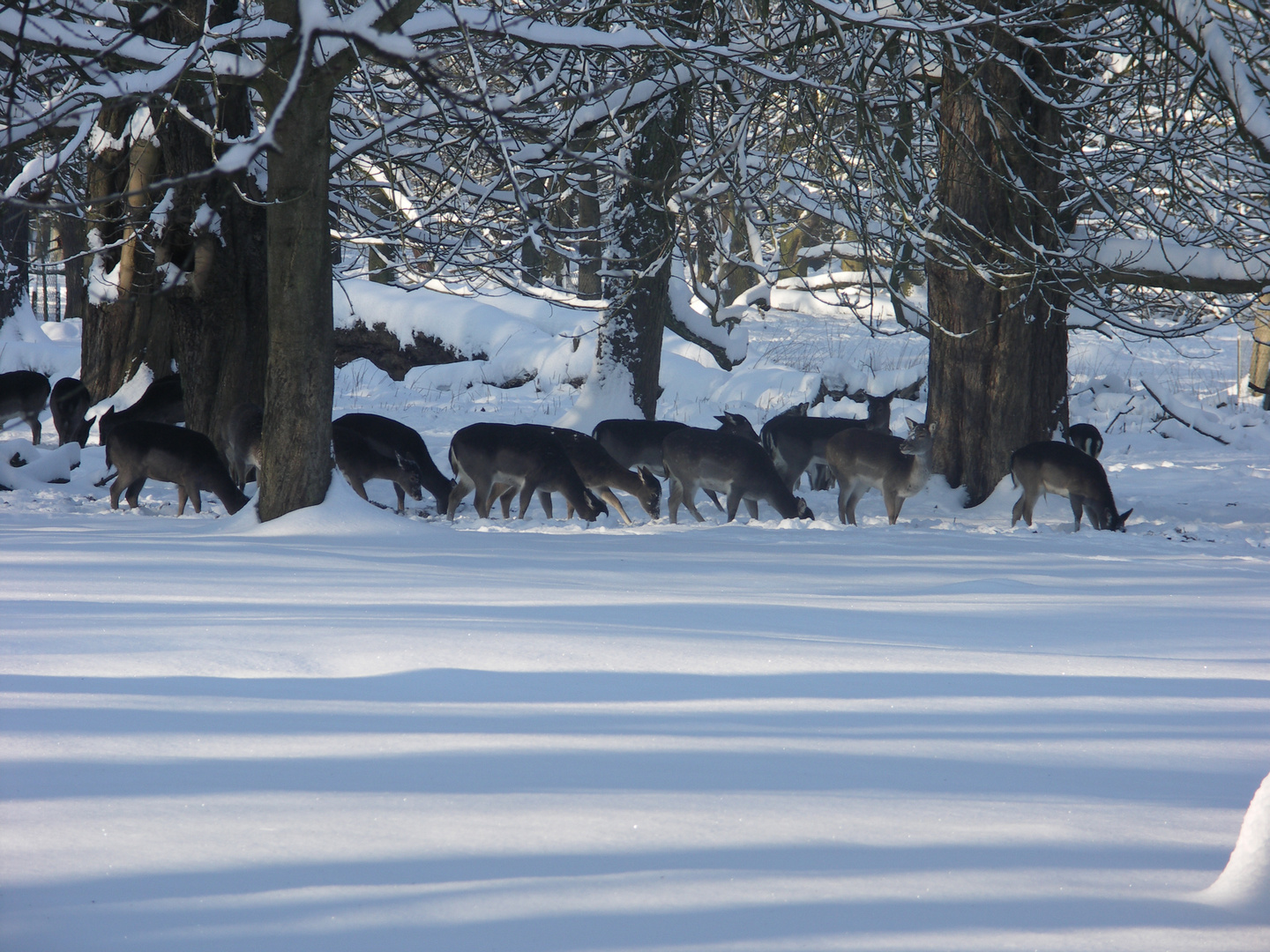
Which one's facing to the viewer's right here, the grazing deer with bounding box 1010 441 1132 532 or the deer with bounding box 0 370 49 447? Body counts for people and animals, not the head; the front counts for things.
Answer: the grazing deer

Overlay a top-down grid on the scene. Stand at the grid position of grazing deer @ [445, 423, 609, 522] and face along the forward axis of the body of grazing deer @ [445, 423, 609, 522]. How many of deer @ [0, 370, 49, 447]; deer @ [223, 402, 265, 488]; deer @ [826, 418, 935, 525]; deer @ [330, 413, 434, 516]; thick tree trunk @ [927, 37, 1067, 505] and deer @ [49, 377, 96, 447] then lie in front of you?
2

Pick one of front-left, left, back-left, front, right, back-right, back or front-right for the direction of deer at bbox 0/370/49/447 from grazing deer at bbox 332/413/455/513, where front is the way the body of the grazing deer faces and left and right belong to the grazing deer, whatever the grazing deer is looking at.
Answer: back-left

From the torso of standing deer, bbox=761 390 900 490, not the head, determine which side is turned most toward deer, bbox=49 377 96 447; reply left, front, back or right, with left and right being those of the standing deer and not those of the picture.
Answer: back

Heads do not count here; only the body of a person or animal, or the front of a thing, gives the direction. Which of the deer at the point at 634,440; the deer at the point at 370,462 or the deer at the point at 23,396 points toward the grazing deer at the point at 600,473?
the deer at the point at 370,462

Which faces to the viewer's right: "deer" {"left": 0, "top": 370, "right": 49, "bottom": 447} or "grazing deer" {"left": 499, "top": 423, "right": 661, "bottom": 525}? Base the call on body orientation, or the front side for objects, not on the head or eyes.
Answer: the grazing deer

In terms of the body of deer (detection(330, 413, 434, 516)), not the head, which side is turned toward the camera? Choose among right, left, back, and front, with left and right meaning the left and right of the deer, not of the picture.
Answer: right

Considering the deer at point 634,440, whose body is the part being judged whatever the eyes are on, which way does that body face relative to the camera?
to the viewer's right

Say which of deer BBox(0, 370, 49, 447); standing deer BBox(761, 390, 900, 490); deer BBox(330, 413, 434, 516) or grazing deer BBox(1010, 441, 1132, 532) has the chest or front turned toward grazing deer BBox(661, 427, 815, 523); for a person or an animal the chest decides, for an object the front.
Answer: deer BBox(330, 413, 434, 516)

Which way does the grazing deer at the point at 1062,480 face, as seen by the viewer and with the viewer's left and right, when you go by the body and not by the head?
facing to the right of the viewer

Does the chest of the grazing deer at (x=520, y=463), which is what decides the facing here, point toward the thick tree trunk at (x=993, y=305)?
yes

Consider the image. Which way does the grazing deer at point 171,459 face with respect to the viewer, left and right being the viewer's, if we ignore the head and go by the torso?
facing to the right of the viewer

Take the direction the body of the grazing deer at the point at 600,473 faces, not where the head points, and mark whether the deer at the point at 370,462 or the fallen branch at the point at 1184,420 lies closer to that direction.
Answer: the fallen branch

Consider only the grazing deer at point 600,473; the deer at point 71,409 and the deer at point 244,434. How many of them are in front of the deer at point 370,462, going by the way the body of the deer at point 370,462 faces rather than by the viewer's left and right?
1

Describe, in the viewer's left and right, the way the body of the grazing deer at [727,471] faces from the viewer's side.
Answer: facing to the right of the viewer
